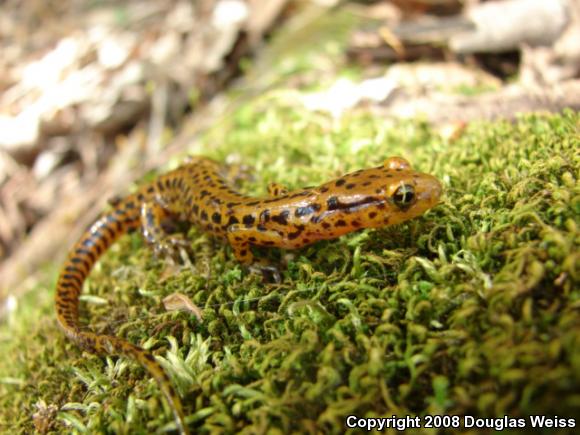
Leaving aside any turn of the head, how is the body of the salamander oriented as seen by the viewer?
to the viewer's right
